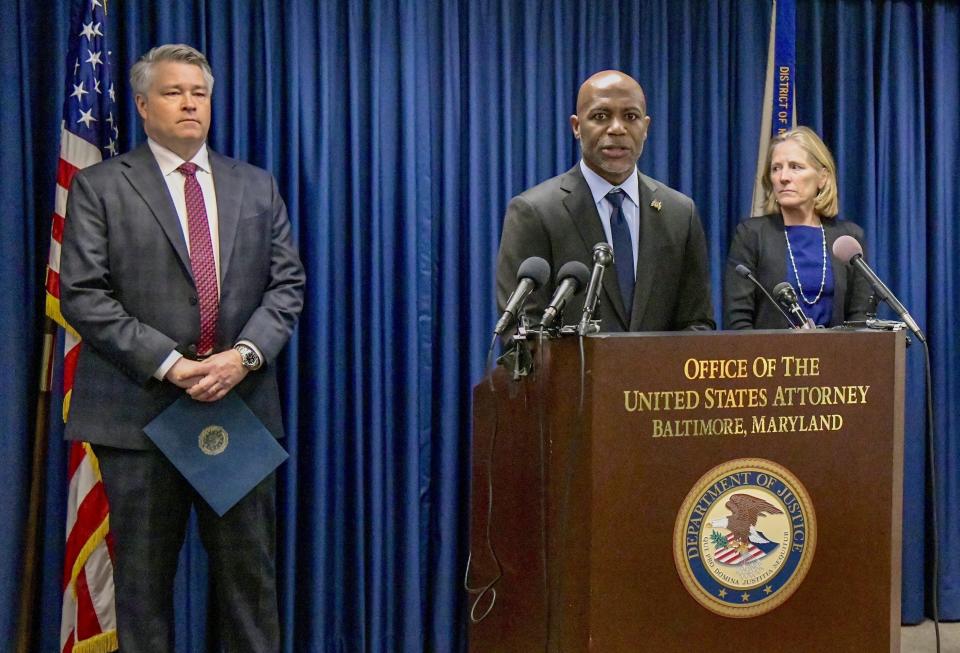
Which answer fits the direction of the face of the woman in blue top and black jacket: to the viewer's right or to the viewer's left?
to the viewer's left

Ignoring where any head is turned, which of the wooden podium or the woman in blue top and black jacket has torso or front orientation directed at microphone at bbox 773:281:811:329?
the woman in blue top and black jacket

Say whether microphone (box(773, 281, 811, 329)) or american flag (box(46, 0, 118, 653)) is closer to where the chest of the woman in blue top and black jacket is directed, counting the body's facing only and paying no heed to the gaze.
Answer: the microphone

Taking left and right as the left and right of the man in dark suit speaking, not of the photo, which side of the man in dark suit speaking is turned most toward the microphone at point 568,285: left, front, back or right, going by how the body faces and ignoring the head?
front

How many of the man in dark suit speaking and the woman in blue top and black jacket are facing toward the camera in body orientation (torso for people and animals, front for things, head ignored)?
2

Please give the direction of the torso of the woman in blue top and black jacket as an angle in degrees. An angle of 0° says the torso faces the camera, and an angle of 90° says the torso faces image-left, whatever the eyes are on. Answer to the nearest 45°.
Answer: approximately 0°

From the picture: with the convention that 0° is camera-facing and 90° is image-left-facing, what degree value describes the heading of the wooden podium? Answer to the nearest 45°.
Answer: approximately 315°
